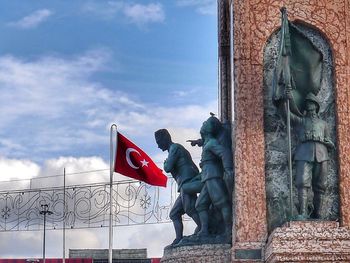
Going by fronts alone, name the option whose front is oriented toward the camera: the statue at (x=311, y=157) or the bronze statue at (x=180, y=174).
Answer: the statue

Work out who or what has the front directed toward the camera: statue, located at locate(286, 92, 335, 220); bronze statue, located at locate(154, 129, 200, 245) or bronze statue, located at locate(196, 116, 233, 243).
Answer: the statue

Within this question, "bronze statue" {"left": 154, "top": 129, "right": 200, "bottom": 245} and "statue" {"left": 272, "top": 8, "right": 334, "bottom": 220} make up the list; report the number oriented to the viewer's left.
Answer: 1

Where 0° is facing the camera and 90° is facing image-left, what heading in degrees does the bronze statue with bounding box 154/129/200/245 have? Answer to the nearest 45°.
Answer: approximately 90°

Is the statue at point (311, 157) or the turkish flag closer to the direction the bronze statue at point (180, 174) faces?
the turkish flag

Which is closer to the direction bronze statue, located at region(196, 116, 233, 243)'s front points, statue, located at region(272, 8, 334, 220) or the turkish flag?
the turkish flag

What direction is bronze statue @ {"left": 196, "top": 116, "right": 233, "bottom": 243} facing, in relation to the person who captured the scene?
facing to the left of the viewer

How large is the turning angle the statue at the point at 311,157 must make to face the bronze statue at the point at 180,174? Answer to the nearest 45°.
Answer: approximately 135° to its right

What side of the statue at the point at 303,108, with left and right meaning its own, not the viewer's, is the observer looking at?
front

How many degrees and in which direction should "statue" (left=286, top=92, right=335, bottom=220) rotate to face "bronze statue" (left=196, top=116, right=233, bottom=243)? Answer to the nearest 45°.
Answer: approximately 135° to its right
